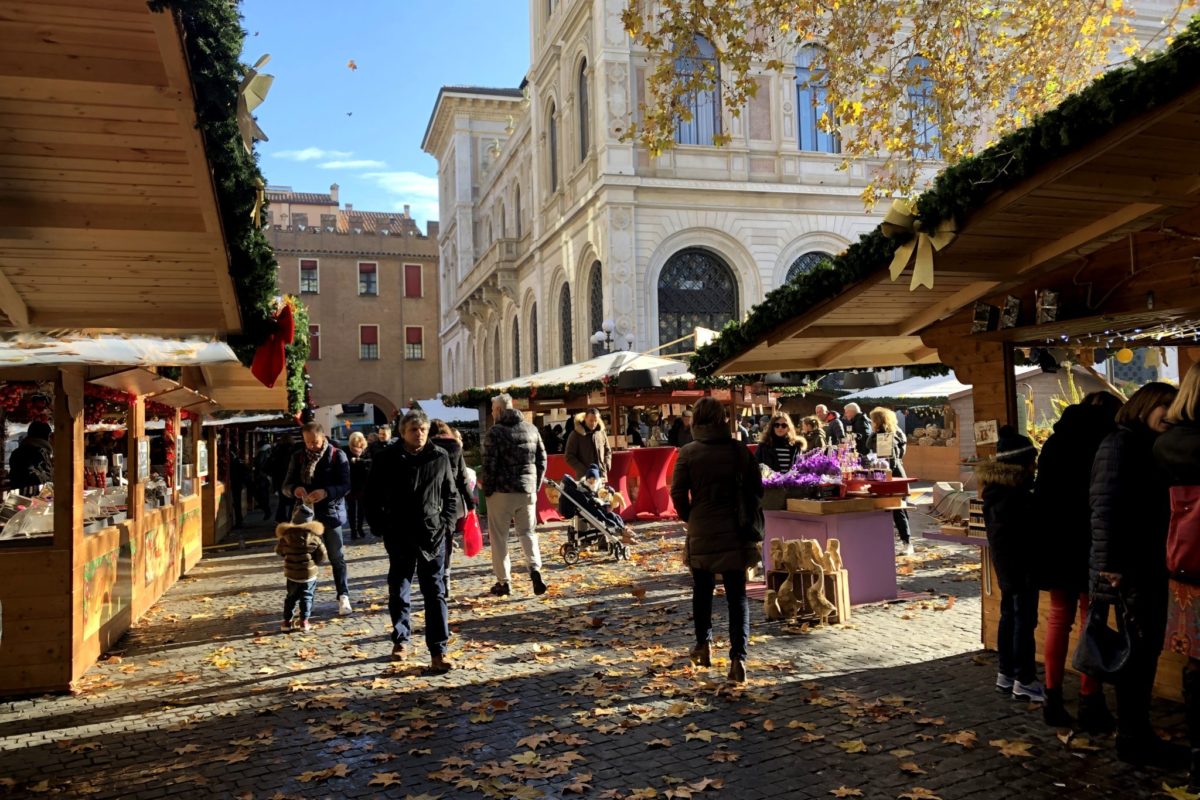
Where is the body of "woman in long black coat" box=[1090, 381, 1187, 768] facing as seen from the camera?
to the viewer's right

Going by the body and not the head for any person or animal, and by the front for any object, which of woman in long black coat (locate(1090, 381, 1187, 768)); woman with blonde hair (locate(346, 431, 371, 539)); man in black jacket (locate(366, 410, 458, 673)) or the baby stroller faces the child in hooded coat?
the woman with blonde hair

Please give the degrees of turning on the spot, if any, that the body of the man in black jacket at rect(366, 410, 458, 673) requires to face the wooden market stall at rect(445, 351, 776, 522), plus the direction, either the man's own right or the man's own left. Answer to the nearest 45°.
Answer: approximately 180°

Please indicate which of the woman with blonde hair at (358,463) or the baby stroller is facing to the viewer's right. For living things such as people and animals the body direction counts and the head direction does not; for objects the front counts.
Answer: the baby stroller

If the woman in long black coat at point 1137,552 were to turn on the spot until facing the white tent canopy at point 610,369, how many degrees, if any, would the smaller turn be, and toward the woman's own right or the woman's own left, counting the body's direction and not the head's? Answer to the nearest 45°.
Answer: approximately 135° to the woman's own left

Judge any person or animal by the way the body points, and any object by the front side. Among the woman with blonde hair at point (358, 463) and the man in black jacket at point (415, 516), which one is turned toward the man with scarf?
the woman with blonde hair

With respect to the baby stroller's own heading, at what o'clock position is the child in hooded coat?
The child in hooded coat is roughly at 4 o'clock from the baby stroller.
